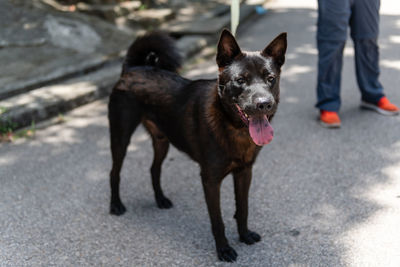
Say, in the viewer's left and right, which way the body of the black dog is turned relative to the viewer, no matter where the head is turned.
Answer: facing the viewer and to the right of the viewer
